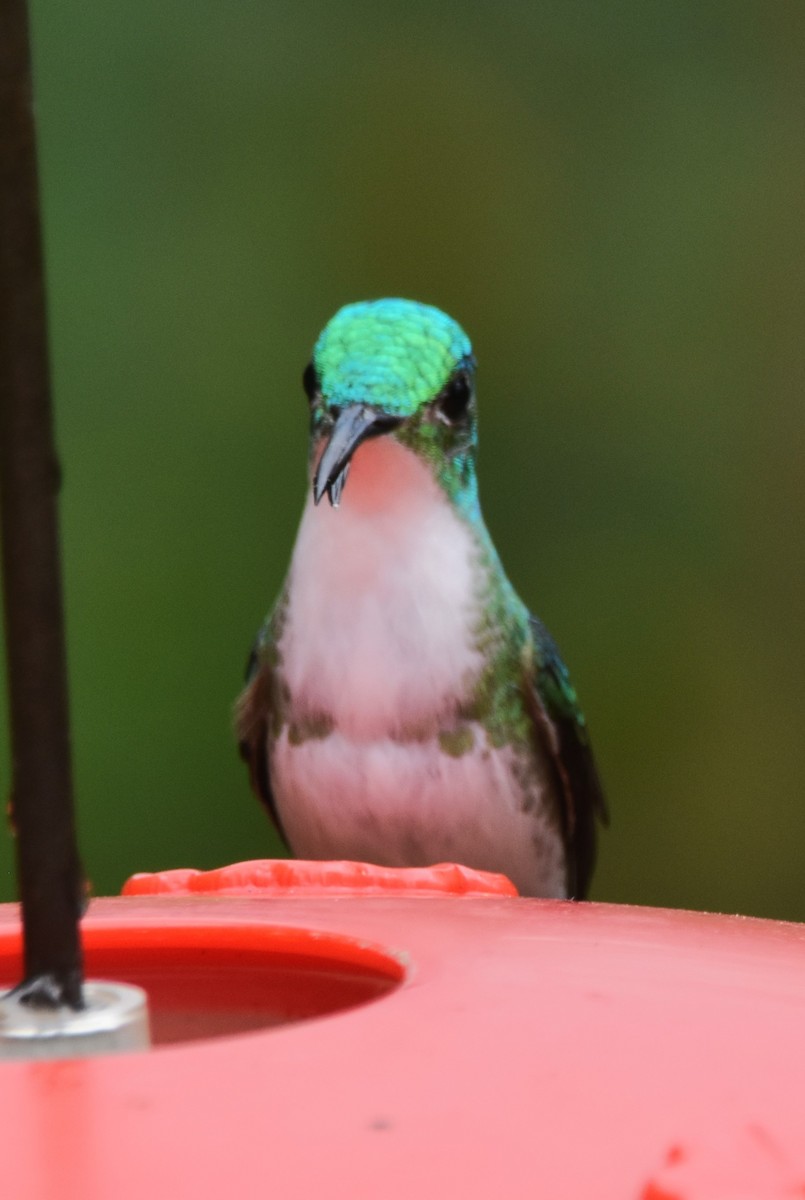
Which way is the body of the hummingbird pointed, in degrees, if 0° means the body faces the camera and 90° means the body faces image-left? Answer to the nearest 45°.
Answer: approximately 0°

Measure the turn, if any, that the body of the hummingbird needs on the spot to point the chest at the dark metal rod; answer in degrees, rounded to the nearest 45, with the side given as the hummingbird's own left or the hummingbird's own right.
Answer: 0° — it already faces it
